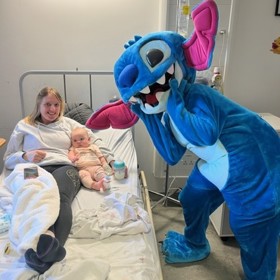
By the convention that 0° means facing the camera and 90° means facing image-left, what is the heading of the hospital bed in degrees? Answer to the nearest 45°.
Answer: approximately 0°

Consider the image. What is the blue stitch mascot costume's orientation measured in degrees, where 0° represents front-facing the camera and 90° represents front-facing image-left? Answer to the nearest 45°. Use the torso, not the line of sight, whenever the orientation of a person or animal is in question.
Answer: approximately 45°

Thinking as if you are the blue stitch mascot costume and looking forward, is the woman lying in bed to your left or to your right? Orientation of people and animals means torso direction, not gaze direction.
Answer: on your right
